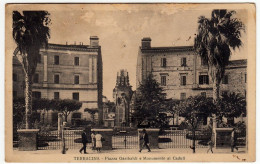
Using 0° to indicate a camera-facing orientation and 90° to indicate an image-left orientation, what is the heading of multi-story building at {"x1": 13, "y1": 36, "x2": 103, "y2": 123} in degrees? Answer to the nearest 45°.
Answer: approximately 0°

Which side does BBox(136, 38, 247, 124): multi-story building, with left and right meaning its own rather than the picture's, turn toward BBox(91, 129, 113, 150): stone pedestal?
front

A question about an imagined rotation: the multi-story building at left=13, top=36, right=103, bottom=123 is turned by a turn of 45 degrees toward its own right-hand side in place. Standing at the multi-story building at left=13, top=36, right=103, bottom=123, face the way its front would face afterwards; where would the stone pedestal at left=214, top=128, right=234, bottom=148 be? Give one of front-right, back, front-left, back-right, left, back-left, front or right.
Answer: back-left

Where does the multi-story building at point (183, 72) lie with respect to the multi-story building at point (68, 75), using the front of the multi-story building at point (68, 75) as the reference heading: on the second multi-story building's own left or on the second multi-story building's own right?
on the second multi-story building's own left

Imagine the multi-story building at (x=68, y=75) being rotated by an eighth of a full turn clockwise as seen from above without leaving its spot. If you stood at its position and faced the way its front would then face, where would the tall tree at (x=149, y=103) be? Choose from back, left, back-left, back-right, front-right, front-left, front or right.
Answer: back-left

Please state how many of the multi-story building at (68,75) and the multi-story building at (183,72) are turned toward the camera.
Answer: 2

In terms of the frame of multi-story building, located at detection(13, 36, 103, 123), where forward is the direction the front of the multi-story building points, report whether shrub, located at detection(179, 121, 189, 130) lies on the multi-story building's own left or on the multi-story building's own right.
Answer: on the multi-story building's own left
